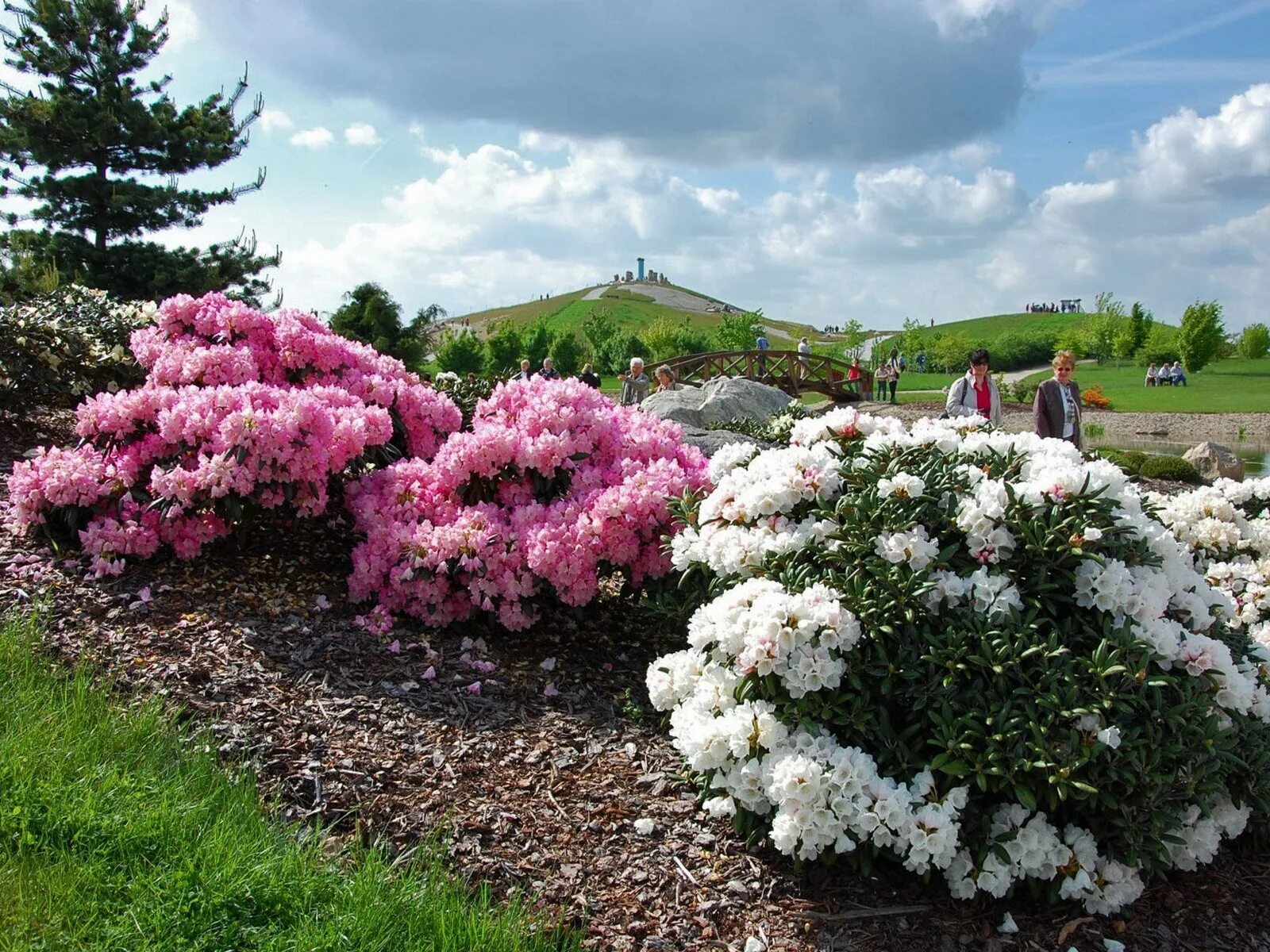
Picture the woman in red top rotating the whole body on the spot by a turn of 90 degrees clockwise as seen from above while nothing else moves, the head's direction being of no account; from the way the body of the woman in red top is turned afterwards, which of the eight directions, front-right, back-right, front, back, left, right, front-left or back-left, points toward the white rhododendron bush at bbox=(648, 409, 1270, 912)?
front-left

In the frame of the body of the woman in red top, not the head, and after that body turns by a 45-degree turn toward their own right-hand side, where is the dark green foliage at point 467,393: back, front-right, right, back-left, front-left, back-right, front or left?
front-right

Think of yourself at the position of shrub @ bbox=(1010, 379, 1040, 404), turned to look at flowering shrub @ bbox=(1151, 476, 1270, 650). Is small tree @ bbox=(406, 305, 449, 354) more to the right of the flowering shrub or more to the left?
right

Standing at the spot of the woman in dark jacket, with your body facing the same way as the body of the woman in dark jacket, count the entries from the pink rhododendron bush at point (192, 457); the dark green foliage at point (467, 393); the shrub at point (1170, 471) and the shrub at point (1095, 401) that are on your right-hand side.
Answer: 2

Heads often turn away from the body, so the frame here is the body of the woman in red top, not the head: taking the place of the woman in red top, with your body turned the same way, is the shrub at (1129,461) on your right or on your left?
on your left

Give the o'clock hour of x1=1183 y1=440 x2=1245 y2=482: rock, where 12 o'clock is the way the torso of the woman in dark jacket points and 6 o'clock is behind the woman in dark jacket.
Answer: The rock is roughly at 8 o'clock from the woman in dark jacket.

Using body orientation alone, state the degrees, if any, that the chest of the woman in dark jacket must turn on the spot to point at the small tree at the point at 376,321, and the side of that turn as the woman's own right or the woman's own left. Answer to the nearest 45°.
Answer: approximately 180°

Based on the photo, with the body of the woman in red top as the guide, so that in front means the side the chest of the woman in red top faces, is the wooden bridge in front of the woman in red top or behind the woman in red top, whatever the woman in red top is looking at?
behind

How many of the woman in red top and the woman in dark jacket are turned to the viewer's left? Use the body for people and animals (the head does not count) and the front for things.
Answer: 0

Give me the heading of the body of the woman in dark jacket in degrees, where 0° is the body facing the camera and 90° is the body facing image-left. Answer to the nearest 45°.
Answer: approximately 315°

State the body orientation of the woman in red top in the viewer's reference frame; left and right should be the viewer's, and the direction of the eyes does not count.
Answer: facing the viewer and to the right of the viewer

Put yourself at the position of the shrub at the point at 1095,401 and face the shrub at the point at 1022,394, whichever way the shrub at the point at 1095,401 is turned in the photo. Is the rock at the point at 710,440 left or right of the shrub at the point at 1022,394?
left

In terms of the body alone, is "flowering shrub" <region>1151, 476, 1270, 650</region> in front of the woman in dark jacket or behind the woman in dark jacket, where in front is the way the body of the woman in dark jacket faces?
in front
